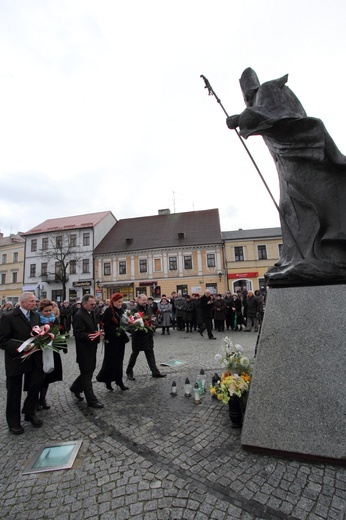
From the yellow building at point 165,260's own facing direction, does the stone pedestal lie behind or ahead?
ahead

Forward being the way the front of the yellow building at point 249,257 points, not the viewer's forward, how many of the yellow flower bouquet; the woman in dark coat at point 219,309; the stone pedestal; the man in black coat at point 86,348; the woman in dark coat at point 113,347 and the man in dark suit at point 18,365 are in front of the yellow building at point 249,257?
6

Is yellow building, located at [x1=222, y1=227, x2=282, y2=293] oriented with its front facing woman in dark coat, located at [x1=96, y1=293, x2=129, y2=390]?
yes

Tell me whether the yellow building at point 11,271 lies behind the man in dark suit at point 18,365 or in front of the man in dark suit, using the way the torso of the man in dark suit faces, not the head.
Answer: behind

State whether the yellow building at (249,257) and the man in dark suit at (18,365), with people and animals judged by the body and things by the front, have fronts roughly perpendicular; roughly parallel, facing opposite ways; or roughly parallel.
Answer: roughly perpendicular

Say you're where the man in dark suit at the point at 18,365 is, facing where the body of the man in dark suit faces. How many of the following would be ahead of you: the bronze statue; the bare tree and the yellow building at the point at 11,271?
1

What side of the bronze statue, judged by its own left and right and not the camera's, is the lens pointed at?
left

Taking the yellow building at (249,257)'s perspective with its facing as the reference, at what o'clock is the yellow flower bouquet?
The yellow flower bouquet is roughly at 12 o'clock from the yellow building.

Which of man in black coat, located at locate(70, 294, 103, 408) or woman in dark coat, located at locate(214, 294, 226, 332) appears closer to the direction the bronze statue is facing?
the man in black coat

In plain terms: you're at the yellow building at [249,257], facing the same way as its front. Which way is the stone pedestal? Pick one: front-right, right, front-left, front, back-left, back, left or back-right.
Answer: front

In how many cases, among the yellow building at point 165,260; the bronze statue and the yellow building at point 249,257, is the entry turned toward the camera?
2

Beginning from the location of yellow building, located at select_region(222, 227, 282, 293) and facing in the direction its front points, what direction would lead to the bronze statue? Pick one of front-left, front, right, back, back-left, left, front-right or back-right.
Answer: front

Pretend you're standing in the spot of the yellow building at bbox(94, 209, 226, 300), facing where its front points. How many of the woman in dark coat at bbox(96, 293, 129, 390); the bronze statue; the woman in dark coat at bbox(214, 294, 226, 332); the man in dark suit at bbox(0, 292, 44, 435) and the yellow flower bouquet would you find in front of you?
5

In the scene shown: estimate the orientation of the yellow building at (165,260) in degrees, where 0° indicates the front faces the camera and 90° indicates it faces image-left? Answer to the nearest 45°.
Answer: approximately 0°

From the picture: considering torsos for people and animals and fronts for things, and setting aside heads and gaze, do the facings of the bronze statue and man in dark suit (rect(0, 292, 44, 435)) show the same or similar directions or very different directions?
very different directions

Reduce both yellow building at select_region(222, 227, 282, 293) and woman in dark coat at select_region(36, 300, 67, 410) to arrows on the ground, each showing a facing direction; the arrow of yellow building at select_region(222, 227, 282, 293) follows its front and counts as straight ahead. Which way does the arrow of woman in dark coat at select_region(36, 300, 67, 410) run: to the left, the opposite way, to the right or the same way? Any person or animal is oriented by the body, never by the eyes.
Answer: to the left

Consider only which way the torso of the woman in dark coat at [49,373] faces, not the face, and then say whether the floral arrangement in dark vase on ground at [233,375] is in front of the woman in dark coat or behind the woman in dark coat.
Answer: in front
